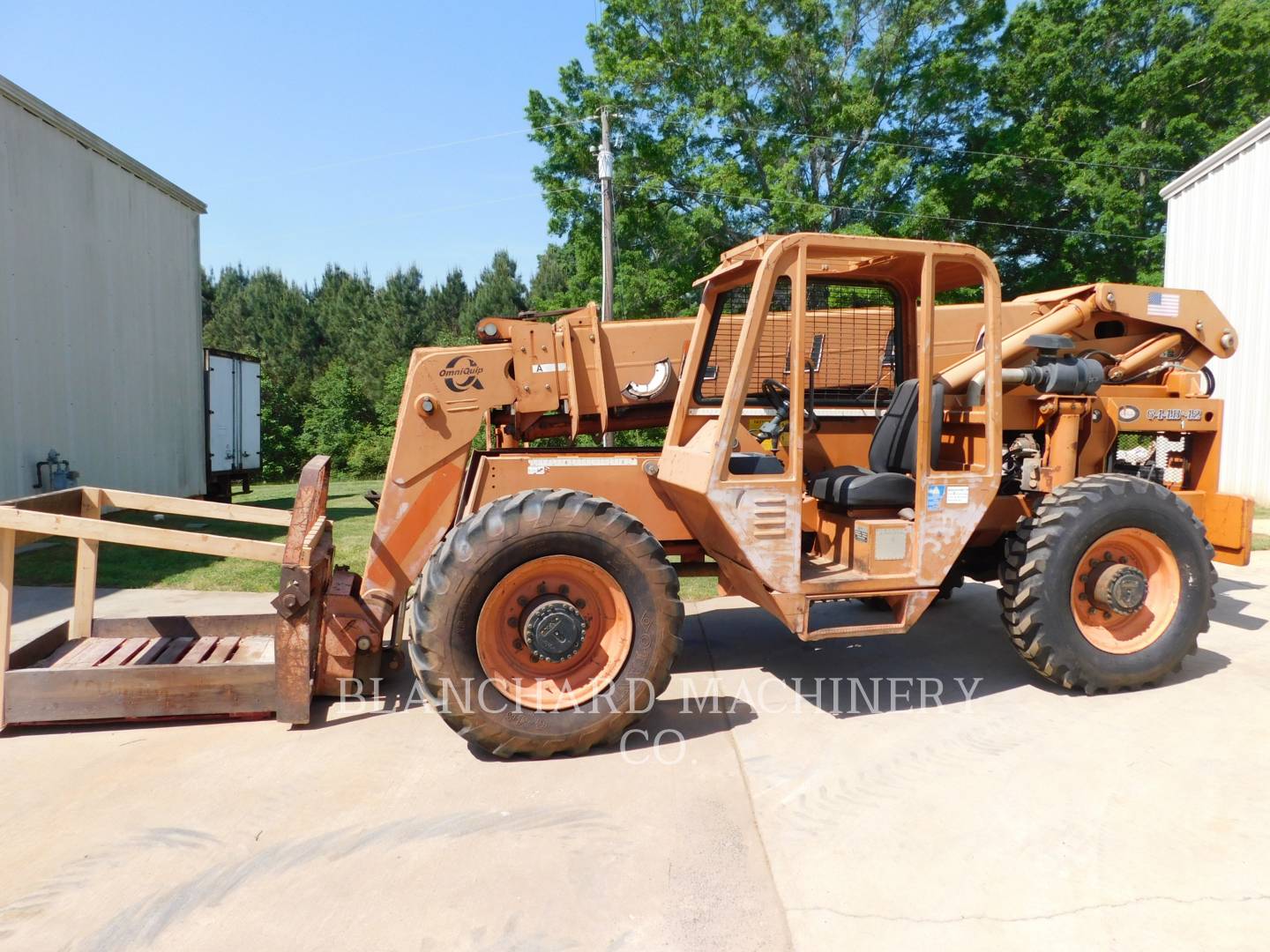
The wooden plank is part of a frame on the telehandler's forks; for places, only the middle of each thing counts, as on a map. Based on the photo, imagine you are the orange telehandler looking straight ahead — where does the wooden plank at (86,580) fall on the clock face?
The wooden plank is roughly at 12 o'clock from the orange telehandler.

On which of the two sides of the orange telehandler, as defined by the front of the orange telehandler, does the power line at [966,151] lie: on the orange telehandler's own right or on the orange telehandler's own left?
on the orange telehandler's own right

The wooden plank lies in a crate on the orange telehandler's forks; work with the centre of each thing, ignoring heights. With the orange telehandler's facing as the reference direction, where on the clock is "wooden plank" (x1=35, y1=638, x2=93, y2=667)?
The wooden plank is roughly at 12 o'clock from the orange telehandler.

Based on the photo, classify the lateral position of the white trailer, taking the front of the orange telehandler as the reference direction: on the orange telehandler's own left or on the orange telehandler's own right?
on the orange telehandler's own right

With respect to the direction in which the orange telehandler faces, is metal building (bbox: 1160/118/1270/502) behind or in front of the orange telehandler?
behind

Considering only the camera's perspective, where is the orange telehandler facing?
facing to the left of the viewer

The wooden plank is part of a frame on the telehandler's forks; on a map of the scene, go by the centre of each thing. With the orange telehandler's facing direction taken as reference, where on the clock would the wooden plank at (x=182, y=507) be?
The wooden plank is roughly at 12 o'clock from the orange telehandler.
